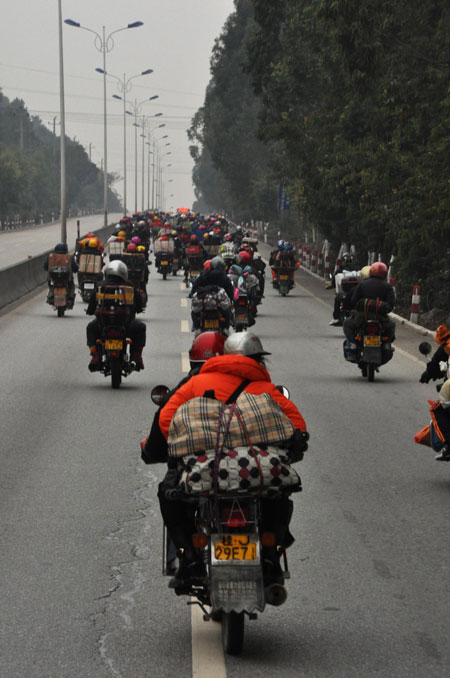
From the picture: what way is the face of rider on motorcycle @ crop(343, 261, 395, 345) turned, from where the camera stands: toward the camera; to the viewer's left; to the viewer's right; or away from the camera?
away from the camera

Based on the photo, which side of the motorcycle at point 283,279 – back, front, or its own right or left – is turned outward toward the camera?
back

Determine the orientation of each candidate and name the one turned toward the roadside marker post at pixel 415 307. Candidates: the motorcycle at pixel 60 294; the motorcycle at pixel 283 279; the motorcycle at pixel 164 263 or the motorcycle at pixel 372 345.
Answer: the motorcycle at pixel 372 345

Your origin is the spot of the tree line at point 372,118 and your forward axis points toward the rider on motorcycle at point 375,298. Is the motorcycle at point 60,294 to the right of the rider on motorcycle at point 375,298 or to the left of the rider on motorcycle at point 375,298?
right

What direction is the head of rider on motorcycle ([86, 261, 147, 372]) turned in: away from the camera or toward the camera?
away from the camera

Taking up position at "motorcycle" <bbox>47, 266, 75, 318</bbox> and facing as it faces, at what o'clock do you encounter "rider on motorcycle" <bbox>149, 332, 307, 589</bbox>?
The rider on motorcycle is roughly at 6 o'clock from the motorcycle.

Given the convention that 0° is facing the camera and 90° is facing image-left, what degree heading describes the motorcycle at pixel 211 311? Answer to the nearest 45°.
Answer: approximately 180°

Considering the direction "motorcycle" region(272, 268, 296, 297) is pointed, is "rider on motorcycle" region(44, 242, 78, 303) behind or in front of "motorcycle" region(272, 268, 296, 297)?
behind

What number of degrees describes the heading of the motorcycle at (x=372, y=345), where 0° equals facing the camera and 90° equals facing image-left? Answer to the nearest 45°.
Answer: approximately 180°

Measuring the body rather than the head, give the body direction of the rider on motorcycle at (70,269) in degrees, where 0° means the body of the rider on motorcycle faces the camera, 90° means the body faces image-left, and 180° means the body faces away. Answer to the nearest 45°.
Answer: approximately 180°

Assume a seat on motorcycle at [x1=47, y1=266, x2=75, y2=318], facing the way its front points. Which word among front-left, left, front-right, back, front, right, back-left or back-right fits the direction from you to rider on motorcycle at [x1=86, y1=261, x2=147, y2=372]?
back

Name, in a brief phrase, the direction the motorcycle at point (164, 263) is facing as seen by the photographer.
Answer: facing away from the viewer

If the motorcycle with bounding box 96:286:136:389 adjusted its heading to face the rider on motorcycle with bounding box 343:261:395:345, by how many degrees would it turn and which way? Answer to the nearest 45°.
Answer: approximately 90° to its right

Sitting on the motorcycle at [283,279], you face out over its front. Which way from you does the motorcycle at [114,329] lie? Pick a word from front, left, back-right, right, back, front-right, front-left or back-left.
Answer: back
